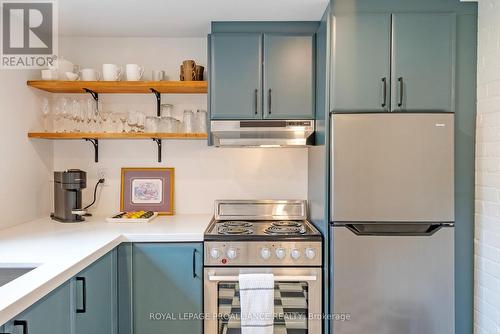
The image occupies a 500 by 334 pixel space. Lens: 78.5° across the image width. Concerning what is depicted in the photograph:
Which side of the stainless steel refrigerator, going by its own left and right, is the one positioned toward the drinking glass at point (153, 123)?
right

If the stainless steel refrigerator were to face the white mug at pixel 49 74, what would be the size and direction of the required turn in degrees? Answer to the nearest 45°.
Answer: approximately 90° to its right

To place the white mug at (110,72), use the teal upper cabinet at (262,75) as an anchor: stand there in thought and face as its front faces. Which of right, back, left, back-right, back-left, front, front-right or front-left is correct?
right

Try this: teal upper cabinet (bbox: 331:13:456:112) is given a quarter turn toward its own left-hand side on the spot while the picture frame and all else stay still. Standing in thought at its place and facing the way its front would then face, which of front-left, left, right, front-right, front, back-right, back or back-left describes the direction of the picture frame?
back

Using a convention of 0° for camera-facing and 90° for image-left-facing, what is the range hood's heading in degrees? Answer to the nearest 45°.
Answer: approximately 0°

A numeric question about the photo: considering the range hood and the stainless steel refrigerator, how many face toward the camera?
2
